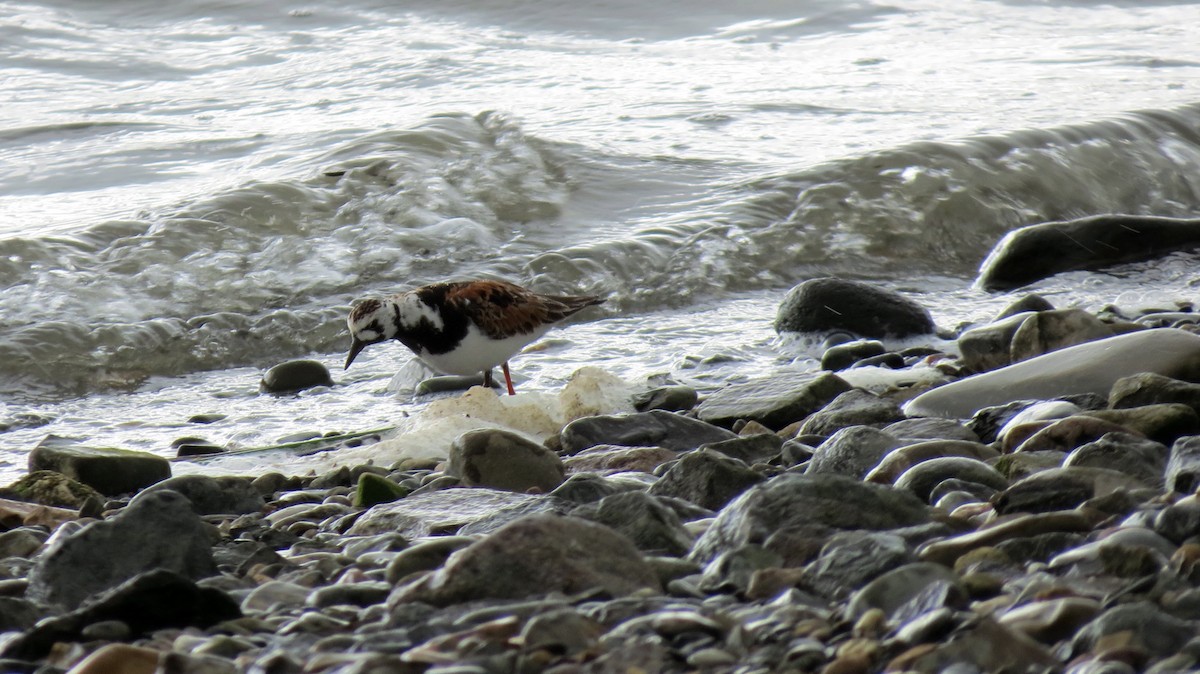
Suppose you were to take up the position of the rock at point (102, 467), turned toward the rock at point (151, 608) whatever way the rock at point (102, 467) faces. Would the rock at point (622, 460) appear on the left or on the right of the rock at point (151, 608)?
left

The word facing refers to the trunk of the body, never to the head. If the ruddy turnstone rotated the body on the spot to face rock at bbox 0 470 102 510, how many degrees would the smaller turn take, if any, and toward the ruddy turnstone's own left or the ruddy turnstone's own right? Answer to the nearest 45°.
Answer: approximately 45° to the ruddy turnstone's own left

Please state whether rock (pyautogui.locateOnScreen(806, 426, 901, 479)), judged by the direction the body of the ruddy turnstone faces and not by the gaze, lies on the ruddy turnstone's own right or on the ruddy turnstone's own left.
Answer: on the ruddy turnstone's own left

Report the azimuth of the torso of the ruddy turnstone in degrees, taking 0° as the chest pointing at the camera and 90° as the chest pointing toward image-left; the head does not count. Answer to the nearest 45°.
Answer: approximately 90°

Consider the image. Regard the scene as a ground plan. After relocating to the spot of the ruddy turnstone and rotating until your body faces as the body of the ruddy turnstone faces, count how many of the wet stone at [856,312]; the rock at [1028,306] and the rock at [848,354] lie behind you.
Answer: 3

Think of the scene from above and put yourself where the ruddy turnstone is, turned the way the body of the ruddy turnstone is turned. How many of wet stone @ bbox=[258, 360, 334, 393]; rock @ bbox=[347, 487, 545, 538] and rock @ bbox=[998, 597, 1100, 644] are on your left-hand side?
2

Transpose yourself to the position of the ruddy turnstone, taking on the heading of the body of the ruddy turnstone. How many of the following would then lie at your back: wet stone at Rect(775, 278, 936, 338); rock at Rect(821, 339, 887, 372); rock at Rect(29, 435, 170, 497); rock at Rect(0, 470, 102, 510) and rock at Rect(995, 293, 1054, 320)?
3

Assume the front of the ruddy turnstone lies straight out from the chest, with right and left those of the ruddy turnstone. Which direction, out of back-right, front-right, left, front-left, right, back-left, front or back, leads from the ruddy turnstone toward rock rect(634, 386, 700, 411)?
back-left

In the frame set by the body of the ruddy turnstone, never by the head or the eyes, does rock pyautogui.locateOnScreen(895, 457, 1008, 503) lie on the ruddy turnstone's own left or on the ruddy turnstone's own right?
on the ruddy turnstone's own left

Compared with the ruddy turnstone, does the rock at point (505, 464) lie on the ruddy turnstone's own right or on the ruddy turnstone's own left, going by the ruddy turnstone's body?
on the ruddy turnstone's own left

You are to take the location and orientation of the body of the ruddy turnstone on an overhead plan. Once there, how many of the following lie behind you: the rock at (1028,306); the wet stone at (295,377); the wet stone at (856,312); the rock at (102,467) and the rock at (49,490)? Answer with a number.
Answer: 2

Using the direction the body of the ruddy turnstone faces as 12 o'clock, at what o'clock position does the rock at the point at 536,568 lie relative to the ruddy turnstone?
The rock is roughly at 9 o'clock from the ruddy turnstone.

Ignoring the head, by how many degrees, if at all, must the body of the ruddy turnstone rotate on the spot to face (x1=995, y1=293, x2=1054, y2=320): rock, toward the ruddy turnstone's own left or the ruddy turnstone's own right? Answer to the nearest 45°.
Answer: approximately 180°

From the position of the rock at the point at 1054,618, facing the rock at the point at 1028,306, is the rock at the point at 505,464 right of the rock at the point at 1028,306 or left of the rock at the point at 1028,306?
left

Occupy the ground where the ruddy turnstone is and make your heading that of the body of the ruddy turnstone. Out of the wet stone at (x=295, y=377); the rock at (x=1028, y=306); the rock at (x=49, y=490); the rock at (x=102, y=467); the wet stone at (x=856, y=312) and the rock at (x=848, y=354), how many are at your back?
3

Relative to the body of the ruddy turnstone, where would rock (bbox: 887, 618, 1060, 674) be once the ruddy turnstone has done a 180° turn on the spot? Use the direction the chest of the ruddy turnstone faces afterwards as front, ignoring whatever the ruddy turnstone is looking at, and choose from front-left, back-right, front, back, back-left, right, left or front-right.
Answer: right
